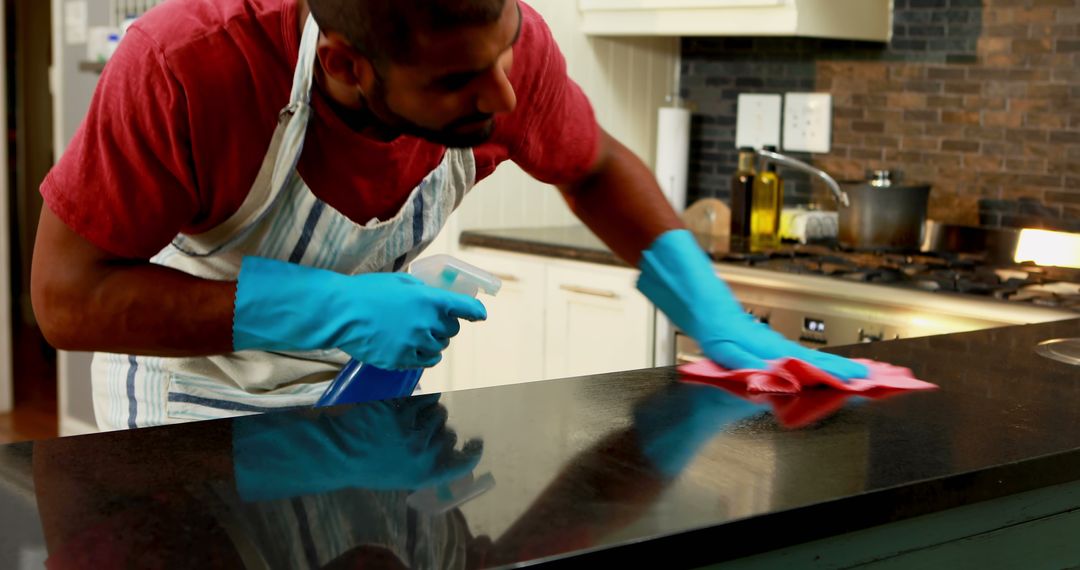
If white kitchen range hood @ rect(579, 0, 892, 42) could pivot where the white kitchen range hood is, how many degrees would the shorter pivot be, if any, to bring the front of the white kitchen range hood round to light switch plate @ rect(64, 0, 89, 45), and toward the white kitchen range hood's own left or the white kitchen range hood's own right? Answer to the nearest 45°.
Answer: approximately 45° to the white kitchen range hood's own right

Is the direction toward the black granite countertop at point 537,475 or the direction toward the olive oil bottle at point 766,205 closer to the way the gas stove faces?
the black granite countertop

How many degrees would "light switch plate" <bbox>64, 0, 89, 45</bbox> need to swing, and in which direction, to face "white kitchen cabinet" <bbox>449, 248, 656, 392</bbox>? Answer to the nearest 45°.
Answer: approximately 45° to its left

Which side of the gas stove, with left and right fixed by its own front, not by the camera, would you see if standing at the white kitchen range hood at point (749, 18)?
right

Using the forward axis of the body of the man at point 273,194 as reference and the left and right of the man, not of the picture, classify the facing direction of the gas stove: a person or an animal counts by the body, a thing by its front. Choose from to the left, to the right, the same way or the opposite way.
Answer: to the right

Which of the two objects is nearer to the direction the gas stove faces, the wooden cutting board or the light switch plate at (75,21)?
the light switch plate

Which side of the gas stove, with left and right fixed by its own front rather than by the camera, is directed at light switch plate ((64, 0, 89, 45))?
right

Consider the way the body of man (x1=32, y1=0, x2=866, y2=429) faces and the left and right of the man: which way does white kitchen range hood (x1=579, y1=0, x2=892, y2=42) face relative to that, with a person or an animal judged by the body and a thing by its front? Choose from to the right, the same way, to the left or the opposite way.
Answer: to the right

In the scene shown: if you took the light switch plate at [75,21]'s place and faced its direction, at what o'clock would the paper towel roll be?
The paper towel roll is roughly at 10 o'clock from the light switch plate.
